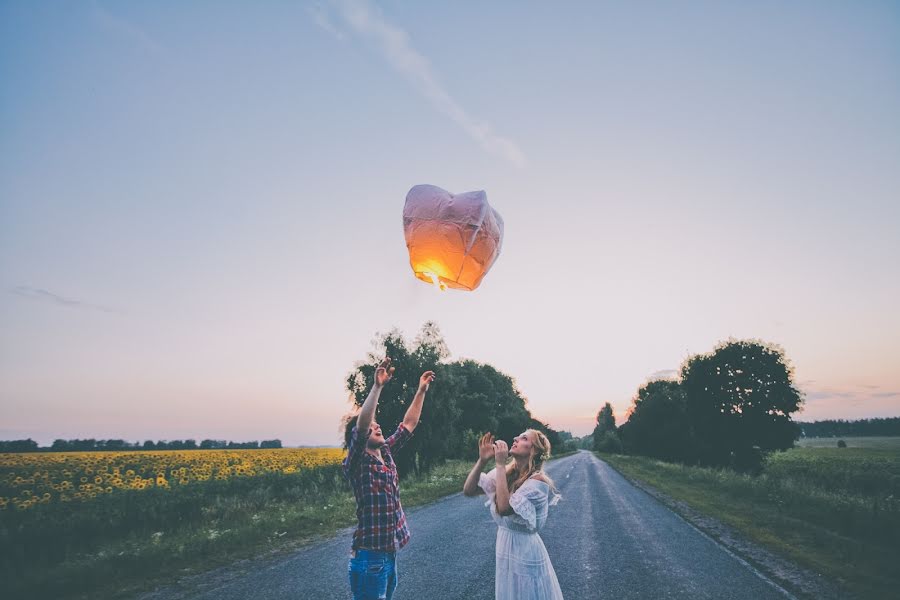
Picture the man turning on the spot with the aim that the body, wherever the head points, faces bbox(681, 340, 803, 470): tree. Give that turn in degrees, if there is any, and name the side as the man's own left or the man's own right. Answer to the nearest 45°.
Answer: approximately 90° to the man's own left

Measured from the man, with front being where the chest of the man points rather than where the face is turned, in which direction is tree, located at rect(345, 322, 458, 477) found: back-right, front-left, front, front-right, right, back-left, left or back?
back-left

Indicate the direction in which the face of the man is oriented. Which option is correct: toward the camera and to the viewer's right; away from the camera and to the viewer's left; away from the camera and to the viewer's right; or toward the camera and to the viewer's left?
toward the camera and to the viewer's right

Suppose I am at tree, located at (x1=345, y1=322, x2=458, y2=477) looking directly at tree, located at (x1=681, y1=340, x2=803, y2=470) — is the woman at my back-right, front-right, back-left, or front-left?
back-right

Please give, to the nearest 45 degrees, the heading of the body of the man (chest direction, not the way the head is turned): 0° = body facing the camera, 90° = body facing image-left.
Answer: approximately 315°

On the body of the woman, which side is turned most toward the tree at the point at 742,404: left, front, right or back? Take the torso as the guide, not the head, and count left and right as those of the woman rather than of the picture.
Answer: right

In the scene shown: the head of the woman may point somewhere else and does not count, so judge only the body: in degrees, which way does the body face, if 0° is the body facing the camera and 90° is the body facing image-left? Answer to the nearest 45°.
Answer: approximately 45°

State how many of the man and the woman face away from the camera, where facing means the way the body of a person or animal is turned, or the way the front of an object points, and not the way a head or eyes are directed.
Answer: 0

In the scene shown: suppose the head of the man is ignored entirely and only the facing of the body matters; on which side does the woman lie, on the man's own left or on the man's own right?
on the man's own left

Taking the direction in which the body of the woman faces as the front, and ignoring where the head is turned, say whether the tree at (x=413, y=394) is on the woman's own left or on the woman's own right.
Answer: on the woman's own right
